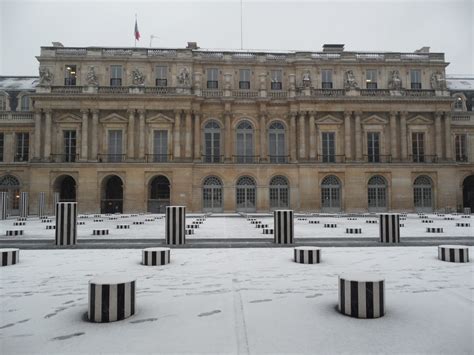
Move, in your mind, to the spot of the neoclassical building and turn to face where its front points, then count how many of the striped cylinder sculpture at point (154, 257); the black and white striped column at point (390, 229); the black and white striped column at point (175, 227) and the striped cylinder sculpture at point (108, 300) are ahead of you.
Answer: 4

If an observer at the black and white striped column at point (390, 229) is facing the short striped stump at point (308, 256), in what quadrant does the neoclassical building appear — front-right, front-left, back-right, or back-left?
back-right

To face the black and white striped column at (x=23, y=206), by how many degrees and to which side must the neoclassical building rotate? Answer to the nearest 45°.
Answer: approximately 45° to its right

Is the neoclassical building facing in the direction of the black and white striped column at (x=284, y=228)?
yes

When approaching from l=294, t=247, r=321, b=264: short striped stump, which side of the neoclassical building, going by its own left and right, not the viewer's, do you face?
front

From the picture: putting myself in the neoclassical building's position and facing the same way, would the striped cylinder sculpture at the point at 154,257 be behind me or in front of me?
in front

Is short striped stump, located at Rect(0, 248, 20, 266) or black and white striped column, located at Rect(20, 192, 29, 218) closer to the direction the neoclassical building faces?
the short striped stump

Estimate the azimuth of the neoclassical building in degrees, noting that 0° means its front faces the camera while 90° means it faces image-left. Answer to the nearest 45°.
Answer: approximately 0°

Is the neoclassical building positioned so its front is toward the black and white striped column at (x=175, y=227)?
yes

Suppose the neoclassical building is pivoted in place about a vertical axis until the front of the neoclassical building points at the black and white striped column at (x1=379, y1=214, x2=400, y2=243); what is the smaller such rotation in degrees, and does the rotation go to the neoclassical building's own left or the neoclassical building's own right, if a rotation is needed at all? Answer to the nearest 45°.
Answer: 0° — it already faces it

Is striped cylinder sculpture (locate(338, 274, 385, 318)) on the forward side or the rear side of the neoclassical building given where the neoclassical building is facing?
on the forward side

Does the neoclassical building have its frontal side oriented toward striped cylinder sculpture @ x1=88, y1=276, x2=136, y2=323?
yes
